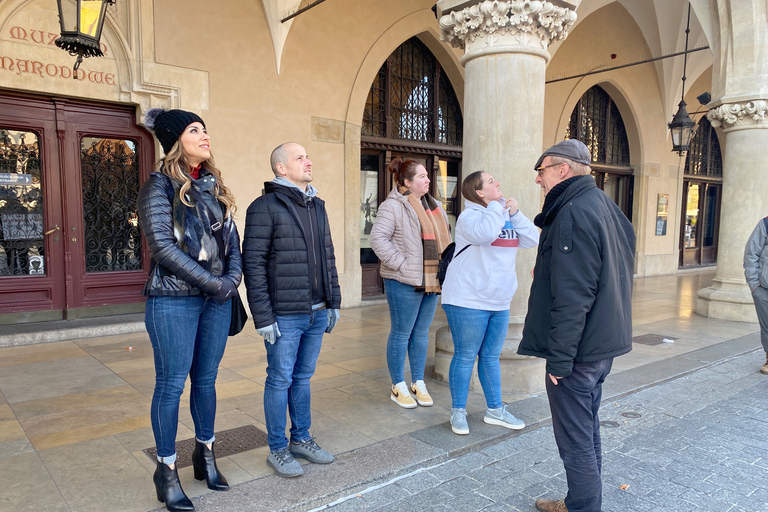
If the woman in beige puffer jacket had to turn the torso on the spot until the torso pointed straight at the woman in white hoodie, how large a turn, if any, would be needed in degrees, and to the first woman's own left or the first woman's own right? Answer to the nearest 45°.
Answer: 0° — they already face them

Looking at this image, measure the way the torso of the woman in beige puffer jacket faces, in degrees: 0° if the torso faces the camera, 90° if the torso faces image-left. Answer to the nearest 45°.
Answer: approximately 315°

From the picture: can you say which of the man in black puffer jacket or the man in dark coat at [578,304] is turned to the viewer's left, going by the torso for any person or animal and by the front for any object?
the man in dark coat

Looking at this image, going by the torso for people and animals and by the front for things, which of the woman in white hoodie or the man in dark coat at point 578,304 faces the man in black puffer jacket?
the man in dark coat

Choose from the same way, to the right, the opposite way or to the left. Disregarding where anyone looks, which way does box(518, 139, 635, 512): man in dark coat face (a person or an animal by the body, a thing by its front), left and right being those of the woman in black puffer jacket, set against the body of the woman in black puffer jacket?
the opposite way

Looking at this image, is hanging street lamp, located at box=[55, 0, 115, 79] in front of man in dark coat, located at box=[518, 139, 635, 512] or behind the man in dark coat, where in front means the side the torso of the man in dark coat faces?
in front

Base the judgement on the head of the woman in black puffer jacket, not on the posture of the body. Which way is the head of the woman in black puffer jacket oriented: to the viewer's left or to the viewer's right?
to the viewer's right

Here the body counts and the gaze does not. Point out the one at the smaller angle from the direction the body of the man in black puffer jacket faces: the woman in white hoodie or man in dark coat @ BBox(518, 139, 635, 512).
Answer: the man in dark coat
